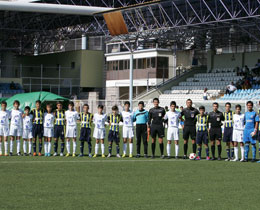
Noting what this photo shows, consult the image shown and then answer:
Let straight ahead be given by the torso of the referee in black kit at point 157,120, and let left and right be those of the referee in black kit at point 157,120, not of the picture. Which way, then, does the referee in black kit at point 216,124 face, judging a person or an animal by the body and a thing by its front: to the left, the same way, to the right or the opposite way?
the same way

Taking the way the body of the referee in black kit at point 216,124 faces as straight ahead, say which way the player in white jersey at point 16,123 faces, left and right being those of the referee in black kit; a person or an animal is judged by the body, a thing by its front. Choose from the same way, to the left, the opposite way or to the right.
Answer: the same way

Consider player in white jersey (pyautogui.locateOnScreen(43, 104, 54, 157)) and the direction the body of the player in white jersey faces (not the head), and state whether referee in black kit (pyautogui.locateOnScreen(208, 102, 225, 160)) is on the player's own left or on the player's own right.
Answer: on the player's own left

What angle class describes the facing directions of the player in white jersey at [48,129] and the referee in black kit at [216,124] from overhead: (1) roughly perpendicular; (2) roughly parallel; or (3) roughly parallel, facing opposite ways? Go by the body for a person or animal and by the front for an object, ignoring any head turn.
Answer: roughly parallel

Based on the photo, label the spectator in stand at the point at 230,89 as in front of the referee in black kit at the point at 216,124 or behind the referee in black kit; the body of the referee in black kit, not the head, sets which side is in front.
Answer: behind

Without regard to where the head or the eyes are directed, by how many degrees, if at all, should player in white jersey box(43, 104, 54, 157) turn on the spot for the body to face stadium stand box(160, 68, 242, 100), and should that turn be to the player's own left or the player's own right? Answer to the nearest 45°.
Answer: approximately 135° to the player's own left

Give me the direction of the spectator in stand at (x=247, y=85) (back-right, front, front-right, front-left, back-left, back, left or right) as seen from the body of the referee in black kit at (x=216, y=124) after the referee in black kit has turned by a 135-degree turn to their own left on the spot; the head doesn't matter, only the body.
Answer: front-left

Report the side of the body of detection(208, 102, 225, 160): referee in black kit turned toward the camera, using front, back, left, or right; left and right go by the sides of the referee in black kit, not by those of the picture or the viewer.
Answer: front

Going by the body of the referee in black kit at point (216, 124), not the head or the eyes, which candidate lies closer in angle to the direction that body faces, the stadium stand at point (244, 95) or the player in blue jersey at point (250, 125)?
the player in blue jersey

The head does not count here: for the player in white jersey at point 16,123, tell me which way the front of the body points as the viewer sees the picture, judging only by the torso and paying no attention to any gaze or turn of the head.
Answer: toward the camera

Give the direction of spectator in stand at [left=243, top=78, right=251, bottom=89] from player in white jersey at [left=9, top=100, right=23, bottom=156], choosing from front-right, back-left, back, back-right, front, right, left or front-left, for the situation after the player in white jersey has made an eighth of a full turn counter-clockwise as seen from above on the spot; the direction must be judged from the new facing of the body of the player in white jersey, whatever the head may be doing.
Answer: left

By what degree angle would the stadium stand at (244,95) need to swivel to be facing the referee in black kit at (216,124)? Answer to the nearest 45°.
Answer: approximately 45° to its left
